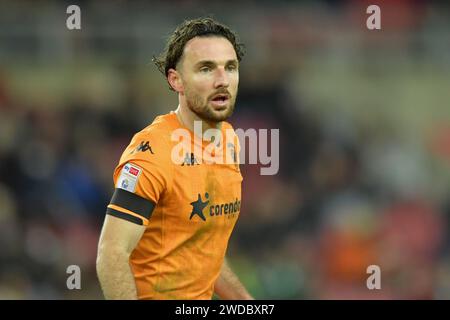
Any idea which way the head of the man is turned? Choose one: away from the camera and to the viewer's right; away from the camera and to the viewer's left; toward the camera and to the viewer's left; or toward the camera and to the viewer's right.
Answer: toward the camera and to the viewer's right

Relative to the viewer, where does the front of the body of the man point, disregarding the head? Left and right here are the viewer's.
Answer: facing the viewer and to the right of the viewer
